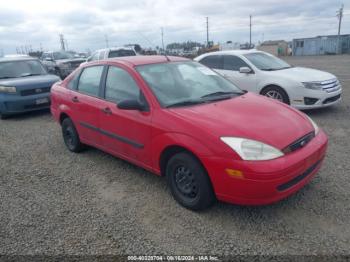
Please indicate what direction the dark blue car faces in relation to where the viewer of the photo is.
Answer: facing the viewer and to the right of the viewer

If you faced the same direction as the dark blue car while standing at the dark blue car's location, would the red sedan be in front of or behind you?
in front

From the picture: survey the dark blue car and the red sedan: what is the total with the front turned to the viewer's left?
0

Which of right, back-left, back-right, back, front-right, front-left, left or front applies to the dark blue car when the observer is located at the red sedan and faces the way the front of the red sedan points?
back

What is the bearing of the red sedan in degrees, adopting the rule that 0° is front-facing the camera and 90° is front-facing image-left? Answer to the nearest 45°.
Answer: approximately 315°
